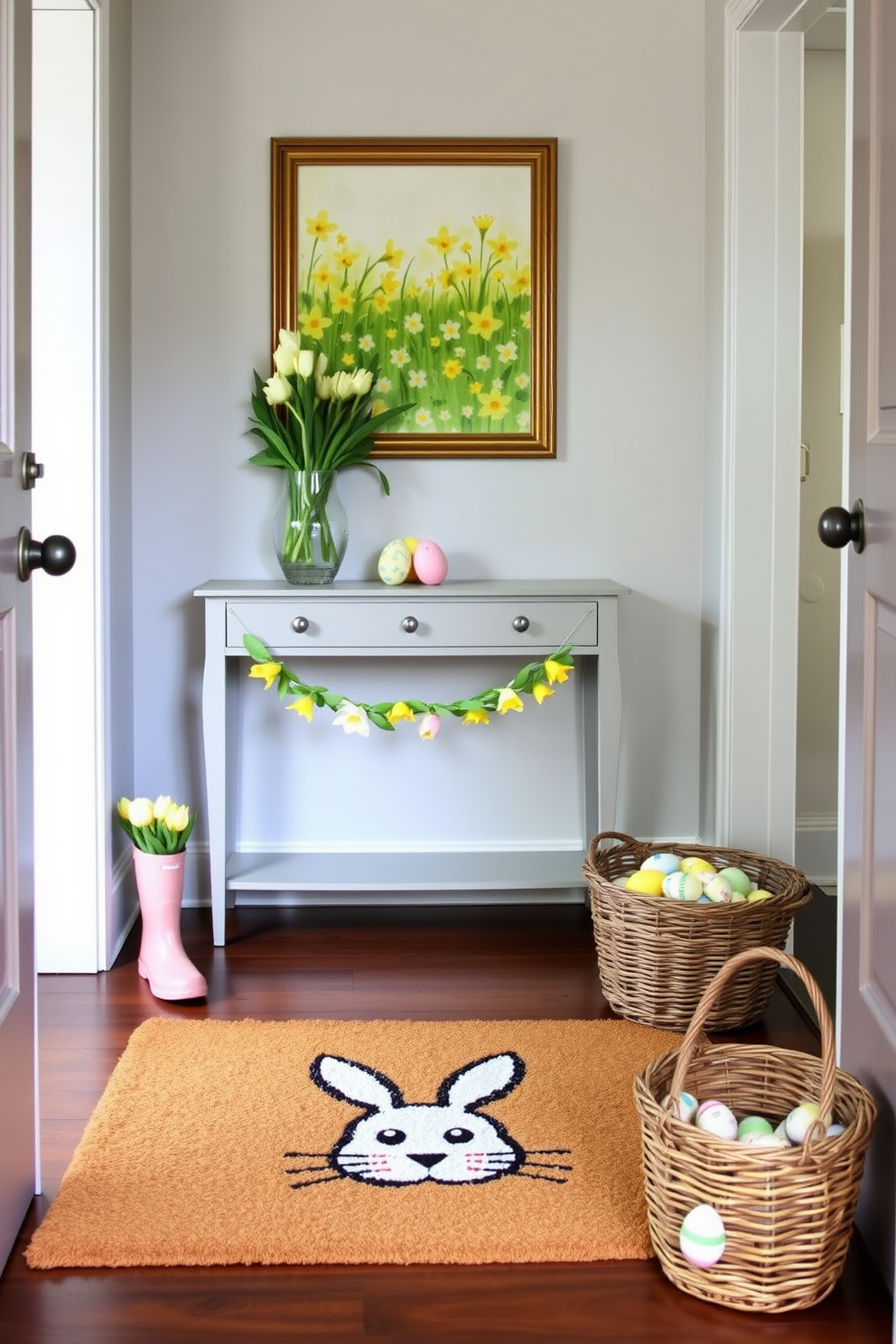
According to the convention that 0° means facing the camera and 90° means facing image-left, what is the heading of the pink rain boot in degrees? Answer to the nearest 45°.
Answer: approximately 315°

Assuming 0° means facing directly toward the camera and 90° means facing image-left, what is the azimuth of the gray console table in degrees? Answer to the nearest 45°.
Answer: approximately 0°

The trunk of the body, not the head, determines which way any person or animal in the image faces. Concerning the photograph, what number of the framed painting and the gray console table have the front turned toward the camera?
2

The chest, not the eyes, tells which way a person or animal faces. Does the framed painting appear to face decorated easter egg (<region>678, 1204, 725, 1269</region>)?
yes

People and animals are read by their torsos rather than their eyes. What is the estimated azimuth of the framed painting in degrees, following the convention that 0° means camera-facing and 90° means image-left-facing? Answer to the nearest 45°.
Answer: approximately 0°

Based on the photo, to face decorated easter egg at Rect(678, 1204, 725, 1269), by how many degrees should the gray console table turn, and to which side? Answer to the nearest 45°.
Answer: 0° — it already faces it
